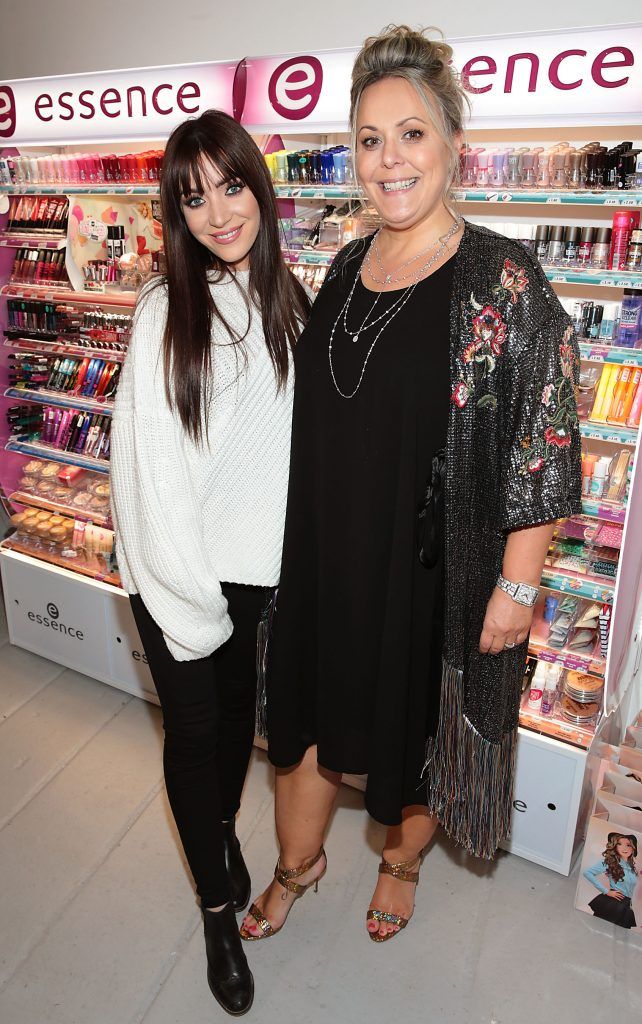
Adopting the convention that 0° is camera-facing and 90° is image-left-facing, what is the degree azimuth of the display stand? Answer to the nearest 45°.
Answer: approximately 45°
